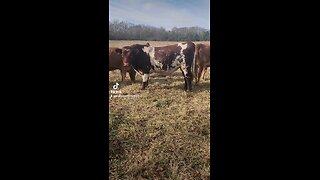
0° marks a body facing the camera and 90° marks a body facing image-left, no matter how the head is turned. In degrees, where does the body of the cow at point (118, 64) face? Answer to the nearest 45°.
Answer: approximately 90°

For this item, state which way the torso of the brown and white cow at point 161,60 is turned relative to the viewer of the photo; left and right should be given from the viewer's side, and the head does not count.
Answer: facing to the left of the viewer

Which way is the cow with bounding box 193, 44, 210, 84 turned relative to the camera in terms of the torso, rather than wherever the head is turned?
to the viewer's right

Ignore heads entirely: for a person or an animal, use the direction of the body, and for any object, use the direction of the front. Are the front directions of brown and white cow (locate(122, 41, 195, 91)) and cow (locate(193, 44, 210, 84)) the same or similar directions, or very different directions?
very different directions
